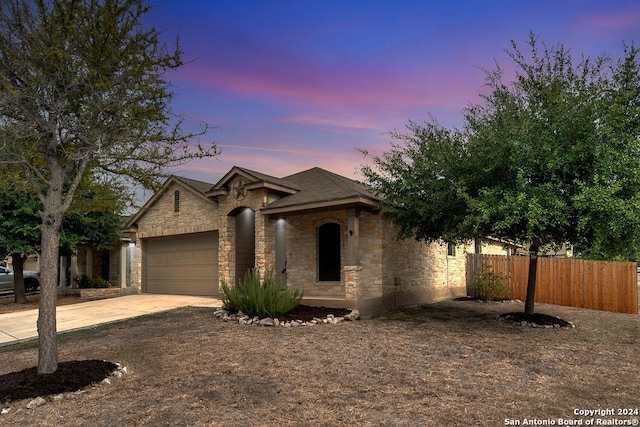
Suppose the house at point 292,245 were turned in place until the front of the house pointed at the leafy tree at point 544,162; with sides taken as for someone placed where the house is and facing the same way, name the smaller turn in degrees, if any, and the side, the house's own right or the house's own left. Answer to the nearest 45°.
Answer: approximately 90° to the house's own left

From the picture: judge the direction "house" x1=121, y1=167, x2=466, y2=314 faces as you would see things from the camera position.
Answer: facing the viewer and to the left of the viewer

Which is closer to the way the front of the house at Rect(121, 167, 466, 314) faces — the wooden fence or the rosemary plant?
the rosemary plant

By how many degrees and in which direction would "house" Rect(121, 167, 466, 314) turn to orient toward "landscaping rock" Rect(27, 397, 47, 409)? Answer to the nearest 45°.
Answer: approximately 45° to its left

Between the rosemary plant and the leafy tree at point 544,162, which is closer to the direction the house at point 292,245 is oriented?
the rosemary plant

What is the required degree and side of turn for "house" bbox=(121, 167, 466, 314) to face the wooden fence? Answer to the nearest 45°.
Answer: approximately 135° to its left
